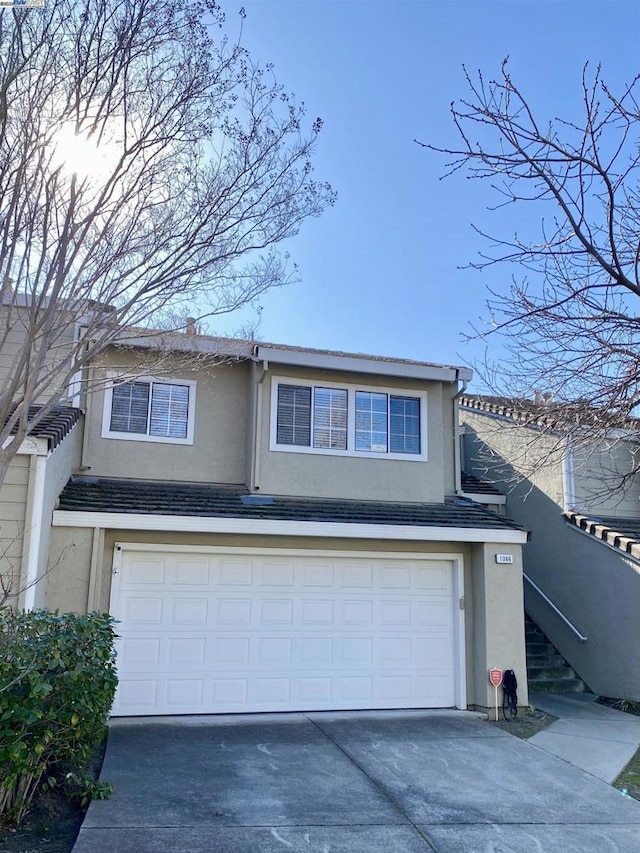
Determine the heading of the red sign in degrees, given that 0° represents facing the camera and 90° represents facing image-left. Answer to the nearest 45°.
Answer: approximately 0°

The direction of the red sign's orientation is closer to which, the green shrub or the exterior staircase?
the green shrub

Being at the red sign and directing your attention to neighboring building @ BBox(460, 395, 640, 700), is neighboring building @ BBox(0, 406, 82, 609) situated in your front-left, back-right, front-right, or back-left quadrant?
back-left

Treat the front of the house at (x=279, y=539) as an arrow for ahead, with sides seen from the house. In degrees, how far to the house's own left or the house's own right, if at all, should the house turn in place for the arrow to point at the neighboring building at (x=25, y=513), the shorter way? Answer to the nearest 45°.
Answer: approximately 45° to the house's own right

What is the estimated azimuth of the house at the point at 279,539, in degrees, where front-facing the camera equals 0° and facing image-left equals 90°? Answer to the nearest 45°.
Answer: approximately 0°

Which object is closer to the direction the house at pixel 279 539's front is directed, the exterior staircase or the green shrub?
the green shrub

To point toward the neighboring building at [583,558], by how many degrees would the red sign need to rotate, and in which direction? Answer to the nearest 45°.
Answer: approximately 135° to its left
